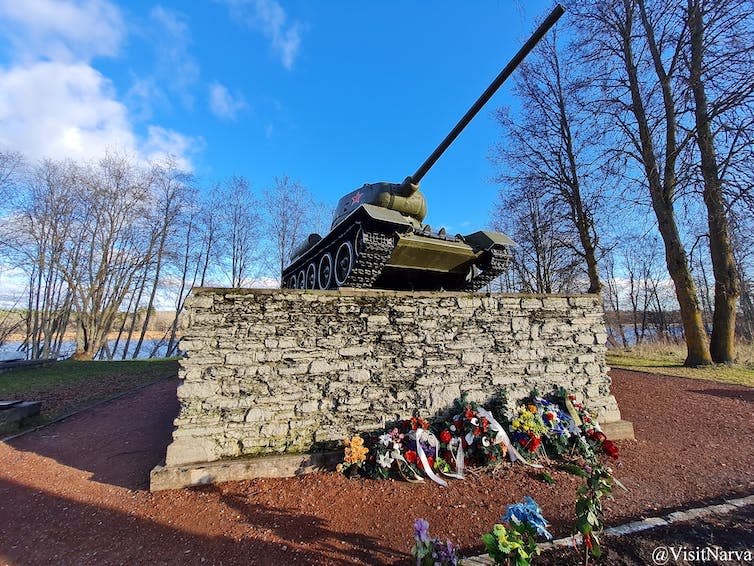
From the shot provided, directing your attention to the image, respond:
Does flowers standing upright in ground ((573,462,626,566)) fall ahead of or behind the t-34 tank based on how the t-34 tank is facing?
ahead

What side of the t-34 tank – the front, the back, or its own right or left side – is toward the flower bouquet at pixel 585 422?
front

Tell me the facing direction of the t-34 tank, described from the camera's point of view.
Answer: facing the viewer and to the right of the viewer

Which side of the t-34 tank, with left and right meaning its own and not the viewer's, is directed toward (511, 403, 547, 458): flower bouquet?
front

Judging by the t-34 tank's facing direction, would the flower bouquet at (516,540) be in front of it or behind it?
in front

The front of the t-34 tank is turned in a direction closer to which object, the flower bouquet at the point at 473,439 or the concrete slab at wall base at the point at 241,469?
the flower bouquet

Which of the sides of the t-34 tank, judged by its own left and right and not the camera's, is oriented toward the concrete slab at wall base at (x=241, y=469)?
right

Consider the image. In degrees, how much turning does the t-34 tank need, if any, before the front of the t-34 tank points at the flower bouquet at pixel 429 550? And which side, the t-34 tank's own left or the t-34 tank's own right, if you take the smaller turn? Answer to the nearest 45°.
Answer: approximately 45° to the t-34 tank's own right

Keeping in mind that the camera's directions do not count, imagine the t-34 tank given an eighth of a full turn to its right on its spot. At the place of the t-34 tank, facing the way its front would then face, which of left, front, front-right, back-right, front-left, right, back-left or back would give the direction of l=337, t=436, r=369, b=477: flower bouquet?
front

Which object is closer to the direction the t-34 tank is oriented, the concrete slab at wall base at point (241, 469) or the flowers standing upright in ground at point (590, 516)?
the flowers standing upright in ground

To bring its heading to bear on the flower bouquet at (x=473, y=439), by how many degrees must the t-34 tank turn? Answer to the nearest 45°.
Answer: approximately 45° to its right
